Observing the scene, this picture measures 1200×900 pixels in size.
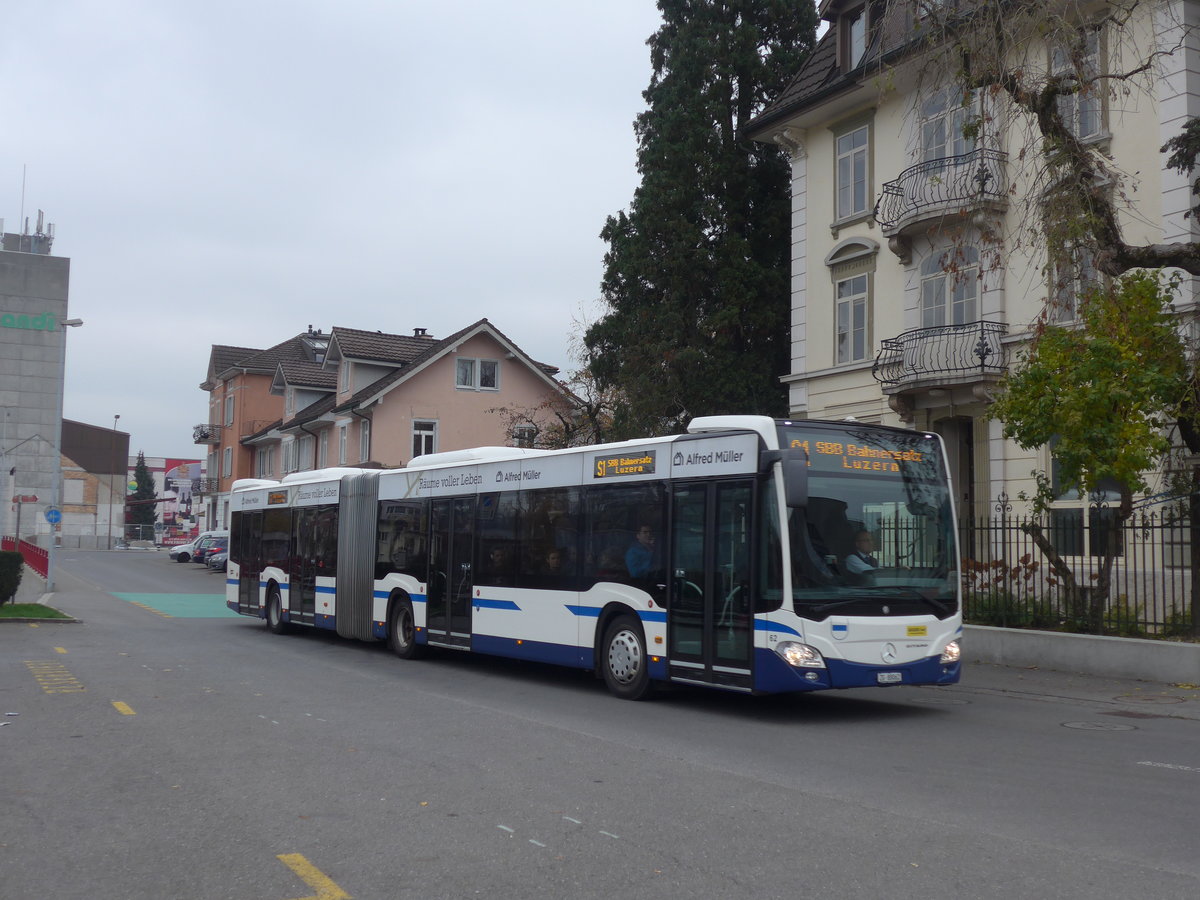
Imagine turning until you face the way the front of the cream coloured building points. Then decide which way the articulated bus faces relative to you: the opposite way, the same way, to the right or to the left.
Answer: to the left

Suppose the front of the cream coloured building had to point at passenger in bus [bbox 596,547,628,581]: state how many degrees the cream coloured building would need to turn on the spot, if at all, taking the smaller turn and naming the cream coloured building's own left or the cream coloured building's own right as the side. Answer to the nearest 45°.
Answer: approximately 45° to the cream coloured building's own left

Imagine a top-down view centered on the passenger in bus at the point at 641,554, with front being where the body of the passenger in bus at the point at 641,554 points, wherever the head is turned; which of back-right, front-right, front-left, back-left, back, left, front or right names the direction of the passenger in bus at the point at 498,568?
back

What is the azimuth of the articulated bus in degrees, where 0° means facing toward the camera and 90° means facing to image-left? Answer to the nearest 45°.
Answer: approximately 315°

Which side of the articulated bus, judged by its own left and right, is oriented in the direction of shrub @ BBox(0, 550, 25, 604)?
back

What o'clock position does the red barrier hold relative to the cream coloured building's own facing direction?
The red barrier is roughly at 2 o'clock from the cream coloured building.

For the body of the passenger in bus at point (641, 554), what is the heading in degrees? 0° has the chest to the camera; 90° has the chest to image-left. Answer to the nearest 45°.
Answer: approximately 315°

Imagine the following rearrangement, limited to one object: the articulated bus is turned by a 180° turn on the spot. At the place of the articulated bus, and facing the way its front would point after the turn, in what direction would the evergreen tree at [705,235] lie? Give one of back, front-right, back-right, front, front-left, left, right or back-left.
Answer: front-right

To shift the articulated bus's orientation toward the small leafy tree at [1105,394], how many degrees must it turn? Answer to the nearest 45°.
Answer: approximately 90° to its left
